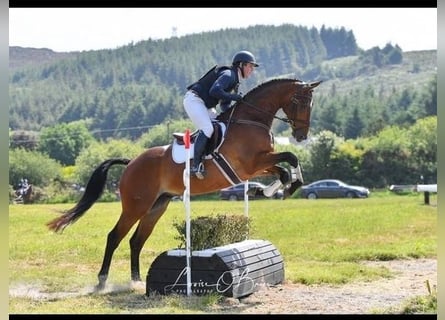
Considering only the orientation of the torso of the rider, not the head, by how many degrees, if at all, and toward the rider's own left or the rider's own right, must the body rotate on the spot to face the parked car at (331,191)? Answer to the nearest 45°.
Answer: approximately 90° to the rider's own left

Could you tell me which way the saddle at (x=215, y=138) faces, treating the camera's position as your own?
facing to the right of the viewer

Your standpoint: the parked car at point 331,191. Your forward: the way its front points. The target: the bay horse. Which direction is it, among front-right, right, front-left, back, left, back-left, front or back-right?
right

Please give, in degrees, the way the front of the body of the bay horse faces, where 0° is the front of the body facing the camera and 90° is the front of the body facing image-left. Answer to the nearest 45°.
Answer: approximately 270°

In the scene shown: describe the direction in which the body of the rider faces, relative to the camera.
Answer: to the viewer's right

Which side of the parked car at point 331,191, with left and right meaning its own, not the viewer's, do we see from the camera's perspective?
right

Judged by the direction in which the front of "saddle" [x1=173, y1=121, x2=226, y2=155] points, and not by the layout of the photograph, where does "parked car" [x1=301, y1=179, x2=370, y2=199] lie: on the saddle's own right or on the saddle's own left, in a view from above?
on the saddle's own left
